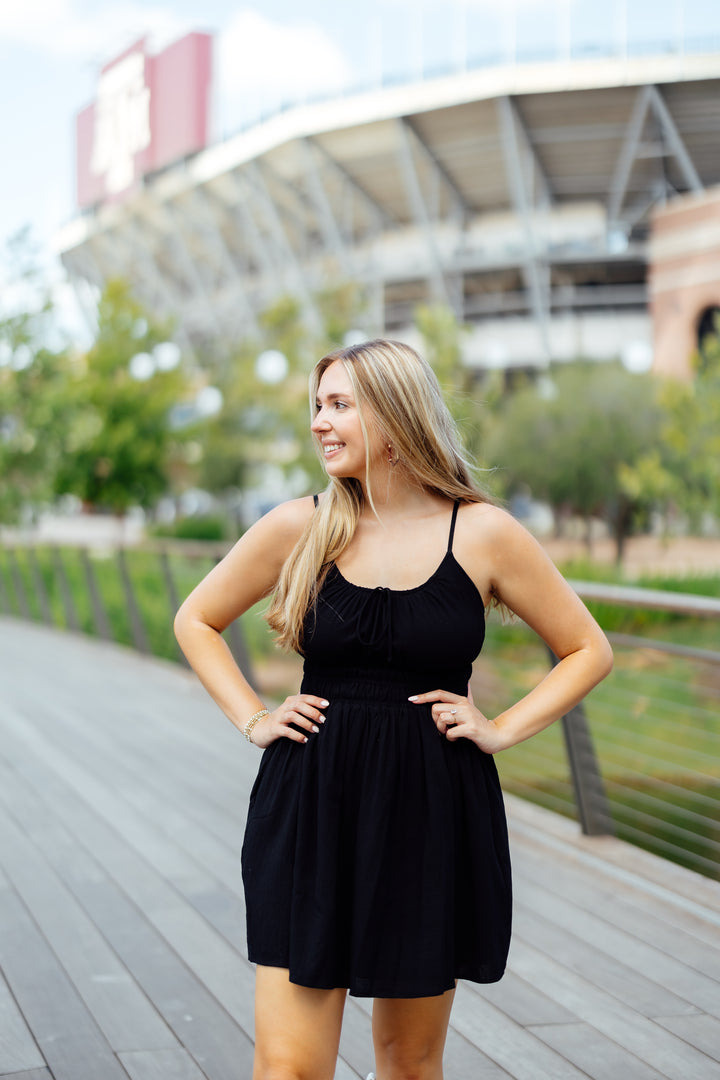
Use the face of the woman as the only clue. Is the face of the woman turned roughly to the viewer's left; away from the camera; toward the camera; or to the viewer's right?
to the viewer's left

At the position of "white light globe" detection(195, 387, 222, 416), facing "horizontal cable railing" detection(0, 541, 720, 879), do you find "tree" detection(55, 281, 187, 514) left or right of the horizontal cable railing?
right

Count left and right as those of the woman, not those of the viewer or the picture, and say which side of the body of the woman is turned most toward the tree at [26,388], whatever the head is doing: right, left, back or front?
back

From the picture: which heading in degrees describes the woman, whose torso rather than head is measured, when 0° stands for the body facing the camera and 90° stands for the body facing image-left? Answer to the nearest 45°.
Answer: approximately 0°

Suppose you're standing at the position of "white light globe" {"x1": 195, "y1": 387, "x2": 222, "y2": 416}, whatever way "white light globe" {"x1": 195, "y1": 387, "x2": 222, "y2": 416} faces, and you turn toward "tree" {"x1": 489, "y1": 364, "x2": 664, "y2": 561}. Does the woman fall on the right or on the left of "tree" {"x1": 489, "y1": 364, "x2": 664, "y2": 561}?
right

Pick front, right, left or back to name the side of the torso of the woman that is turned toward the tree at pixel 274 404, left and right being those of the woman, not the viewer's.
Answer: back

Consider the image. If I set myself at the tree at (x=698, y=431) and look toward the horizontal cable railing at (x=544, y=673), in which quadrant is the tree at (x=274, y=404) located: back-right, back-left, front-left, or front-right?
back-right

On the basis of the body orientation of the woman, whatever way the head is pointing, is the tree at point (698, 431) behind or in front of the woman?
behind

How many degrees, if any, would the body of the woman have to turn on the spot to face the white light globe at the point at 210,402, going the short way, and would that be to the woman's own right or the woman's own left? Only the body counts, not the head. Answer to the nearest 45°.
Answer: approximately 180°

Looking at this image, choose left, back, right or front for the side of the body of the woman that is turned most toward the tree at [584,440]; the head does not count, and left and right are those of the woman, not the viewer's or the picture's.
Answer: back

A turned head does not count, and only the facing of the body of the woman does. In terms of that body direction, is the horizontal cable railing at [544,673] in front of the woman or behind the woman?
behind
